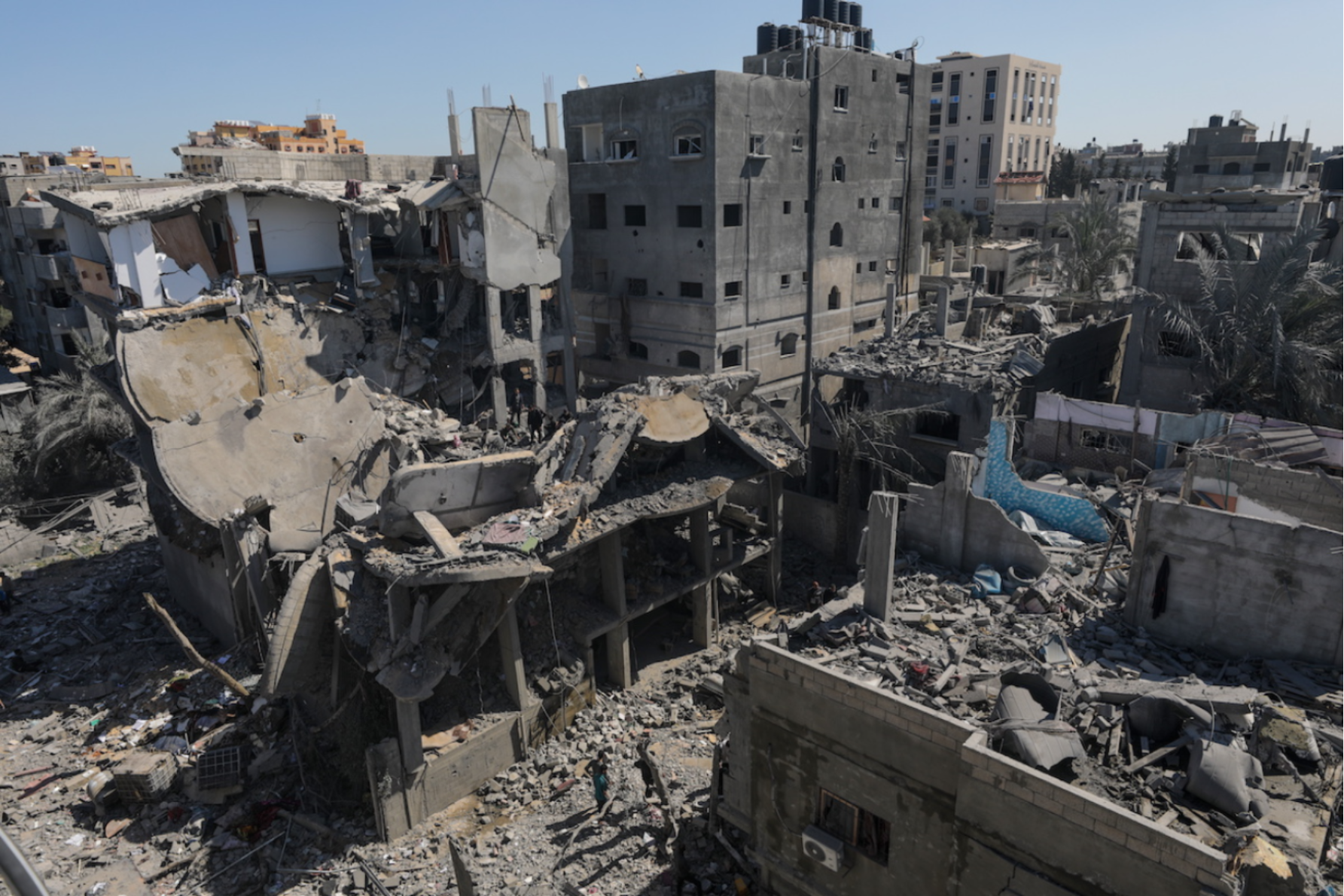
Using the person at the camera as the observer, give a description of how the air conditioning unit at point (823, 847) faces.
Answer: facing the viewer and to the left of the viewer

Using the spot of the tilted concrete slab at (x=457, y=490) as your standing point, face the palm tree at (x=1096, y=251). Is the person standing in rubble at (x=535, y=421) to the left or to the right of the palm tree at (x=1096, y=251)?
left

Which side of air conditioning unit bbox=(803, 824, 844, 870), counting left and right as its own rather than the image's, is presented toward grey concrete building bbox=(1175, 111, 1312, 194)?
back

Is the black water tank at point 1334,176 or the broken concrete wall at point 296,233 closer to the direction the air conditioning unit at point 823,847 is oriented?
the broken concrete wall

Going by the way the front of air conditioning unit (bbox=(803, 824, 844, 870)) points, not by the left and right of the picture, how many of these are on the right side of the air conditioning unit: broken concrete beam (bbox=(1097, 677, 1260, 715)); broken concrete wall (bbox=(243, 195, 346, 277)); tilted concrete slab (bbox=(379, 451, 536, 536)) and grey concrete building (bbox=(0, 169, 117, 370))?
3

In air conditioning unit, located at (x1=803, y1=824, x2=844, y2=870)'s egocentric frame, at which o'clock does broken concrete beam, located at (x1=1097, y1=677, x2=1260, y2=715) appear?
The broken concrete beam is roughly at 7 o'clock from the air conditioning unit.

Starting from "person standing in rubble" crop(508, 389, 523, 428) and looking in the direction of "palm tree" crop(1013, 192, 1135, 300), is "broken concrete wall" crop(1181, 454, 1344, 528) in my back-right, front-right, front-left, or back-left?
front-right

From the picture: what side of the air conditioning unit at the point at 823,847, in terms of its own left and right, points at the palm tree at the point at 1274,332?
back

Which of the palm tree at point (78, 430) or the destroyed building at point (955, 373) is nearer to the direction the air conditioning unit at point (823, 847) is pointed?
the palm tree

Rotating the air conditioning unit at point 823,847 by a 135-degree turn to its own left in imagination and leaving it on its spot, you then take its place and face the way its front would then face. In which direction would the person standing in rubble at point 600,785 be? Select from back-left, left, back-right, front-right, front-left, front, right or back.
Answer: back-left

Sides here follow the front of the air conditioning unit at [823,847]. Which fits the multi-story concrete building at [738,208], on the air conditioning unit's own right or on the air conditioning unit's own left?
on the air conditioning unit's own right

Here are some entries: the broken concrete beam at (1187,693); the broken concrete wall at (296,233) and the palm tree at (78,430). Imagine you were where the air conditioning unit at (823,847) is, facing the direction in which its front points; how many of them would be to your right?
2

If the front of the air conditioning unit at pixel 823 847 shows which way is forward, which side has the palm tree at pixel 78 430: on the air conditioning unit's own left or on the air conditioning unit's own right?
on the air conditioning unit's own right

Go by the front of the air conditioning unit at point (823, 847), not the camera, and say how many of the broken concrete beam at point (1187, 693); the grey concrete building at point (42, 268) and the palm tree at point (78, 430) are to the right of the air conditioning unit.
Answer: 2

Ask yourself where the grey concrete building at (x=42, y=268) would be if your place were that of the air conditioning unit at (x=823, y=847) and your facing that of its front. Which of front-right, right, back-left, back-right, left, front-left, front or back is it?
right

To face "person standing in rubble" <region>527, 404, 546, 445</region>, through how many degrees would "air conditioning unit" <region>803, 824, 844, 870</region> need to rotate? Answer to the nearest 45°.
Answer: approximately 90° to its right

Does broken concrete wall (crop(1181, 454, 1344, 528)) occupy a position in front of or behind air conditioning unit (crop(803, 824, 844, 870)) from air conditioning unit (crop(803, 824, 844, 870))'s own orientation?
behind

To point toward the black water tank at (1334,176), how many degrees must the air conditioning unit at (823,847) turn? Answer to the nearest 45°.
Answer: approximately 180°

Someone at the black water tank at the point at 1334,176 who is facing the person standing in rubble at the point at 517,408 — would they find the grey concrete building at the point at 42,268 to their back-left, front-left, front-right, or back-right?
front-right
